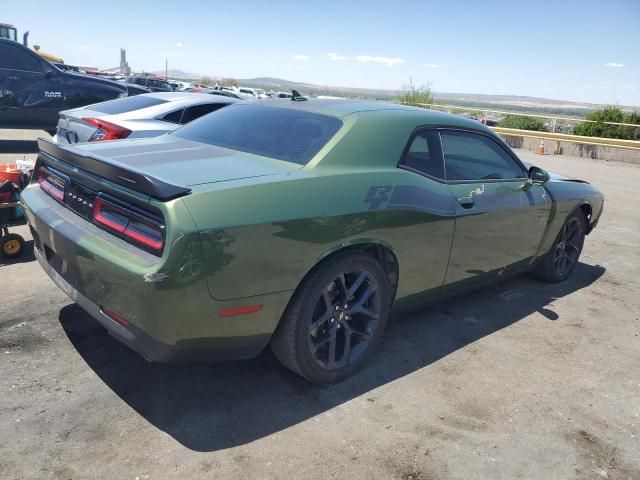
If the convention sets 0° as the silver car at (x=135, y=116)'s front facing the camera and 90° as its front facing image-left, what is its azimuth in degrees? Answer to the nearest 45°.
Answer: approximately 225°

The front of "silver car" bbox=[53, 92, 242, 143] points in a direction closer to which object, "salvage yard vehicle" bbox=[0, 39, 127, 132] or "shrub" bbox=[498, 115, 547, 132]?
the shrub

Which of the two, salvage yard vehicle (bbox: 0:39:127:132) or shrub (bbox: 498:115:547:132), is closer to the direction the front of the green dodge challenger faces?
the shrub

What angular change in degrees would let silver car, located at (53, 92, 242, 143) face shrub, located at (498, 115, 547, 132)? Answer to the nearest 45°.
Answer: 0° — it already faces it

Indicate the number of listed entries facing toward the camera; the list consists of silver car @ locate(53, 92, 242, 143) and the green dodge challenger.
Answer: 0

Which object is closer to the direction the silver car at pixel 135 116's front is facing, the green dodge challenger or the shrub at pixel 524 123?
the shrub

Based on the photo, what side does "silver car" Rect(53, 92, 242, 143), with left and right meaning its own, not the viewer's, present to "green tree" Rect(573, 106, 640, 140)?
front

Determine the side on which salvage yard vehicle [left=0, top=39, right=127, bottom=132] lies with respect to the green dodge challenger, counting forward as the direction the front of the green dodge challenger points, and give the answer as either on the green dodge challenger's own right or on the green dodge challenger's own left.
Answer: on the green dodge challenger's own left

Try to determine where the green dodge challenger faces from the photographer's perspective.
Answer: facing away from the viewer and to the right of the viewer

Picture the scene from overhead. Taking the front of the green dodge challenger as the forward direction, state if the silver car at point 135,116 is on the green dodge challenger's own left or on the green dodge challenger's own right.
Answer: on the green dodge challenger's own left

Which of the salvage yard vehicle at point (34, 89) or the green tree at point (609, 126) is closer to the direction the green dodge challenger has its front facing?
the green tree

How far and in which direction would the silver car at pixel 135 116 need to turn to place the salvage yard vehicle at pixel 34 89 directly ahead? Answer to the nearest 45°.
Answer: approximately 90° to its left
